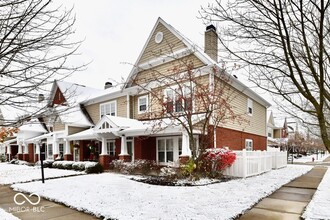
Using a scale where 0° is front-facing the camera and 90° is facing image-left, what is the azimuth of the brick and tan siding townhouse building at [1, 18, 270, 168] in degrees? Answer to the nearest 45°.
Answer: approximately 45°

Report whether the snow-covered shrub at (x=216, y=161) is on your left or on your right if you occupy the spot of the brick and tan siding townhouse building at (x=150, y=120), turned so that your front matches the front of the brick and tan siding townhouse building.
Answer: on your left
